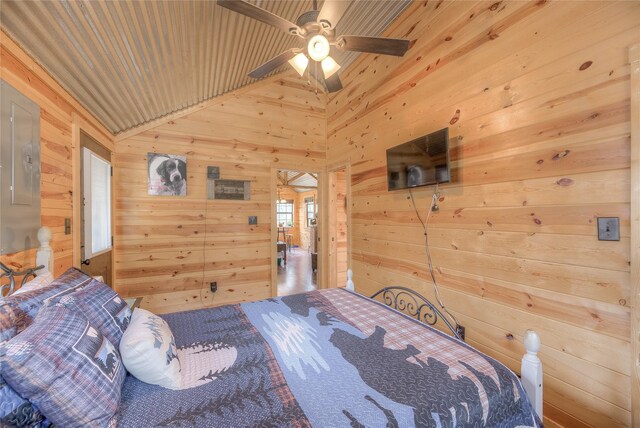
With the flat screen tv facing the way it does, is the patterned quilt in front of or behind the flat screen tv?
in front

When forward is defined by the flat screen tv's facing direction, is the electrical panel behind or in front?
in front

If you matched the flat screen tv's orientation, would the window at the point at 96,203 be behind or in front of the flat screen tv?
in front

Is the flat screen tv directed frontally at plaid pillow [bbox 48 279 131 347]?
yes

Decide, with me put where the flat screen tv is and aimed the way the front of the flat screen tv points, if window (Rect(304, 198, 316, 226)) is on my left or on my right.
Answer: on my right

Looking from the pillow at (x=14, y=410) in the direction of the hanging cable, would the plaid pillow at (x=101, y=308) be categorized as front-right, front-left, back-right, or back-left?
front-left

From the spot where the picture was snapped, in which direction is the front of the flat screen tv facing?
facing the viewer and to the left of the viewer

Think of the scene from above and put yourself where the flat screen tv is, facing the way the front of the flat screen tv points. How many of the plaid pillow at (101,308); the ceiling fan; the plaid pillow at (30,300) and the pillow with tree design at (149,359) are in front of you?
4

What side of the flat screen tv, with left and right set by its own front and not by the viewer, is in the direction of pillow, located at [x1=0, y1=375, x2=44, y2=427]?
front

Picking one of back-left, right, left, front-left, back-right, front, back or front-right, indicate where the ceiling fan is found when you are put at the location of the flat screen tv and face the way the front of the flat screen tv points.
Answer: front

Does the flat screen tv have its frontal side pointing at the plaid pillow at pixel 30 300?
yes
